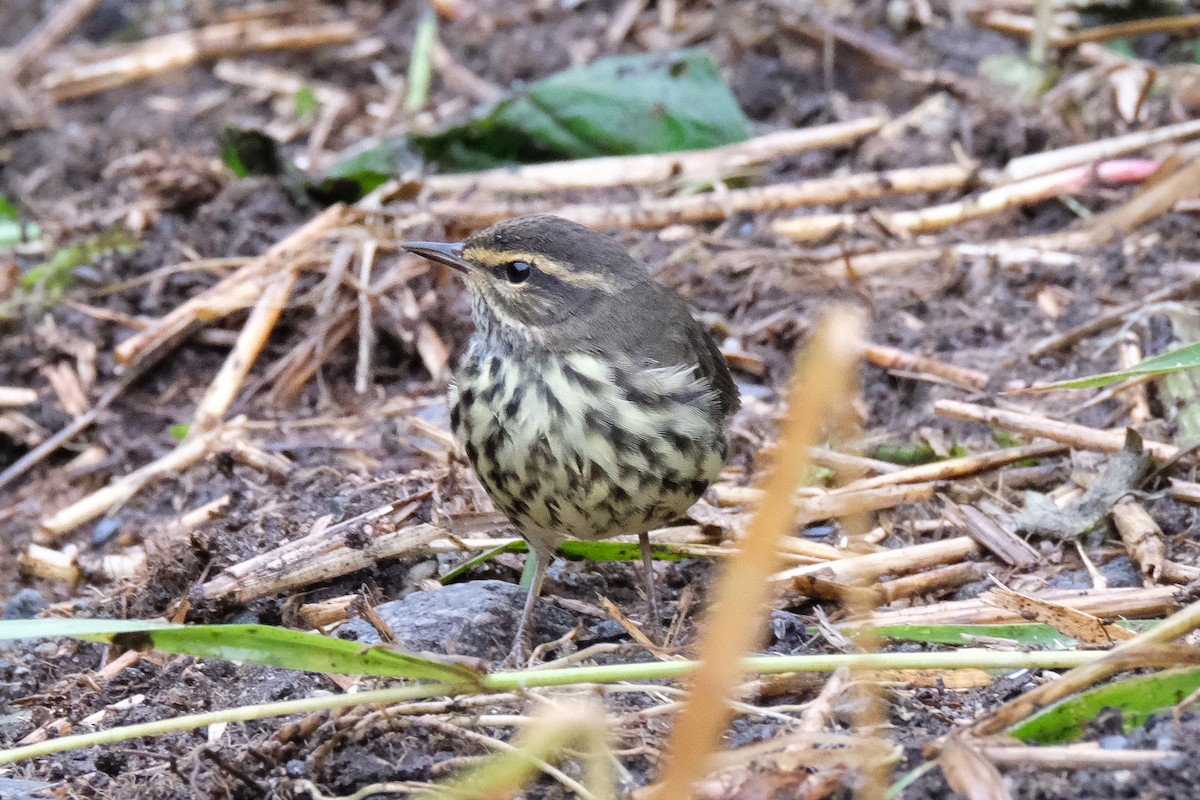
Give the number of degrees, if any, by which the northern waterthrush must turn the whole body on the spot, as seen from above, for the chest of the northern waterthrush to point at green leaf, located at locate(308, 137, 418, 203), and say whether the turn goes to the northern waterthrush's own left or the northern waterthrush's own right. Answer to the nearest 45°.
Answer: approximately 135° to the northern waterthrush's own right

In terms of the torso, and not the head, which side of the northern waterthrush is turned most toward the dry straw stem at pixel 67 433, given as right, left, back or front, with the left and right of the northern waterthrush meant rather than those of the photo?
right

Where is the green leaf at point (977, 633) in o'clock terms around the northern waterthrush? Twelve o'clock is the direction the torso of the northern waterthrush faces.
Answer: The green leaf is roughly at 9 o'clock from the northern waterthrush.

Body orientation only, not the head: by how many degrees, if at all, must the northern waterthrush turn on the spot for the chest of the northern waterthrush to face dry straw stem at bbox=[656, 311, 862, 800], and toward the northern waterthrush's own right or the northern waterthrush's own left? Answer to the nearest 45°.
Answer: approximately 45° to the northern waterthrush's own left

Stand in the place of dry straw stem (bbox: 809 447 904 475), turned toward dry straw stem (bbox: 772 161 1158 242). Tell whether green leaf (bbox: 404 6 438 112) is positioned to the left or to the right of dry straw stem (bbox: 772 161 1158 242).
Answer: left

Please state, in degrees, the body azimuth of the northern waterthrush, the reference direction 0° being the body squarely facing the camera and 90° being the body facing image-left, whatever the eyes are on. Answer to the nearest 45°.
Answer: approximately 45°

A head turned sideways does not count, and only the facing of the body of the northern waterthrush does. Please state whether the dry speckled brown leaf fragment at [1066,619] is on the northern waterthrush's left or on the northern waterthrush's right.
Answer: on the northern waterthrush's left

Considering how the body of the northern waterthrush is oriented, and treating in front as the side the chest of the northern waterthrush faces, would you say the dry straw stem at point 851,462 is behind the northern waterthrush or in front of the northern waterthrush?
behind

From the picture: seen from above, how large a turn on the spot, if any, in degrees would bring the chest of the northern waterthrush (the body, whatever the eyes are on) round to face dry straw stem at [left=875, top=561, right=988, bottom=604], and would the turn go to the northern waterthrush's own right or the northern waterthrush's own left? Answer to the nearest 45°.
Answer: approximately 135° to the northern waterthrush's own left

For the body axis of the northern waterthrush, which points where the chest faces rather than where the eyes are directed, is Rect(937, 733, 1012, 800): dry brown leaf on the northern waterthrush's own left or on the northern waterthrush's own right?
on the northern waterthrush's own left
